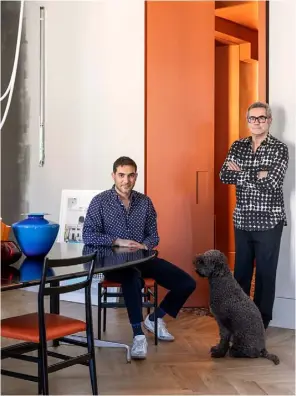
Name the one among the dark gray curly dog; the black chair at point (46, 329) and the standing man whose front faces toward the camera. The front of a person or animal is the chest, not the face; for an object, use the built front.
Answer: the standing man

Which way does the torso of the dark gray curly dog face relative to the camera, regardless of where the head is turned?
to the viewer's left

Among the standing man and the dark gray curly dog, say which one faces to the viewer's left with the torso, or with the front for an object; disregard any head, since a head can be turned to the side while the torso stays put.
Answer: the dark gray curly dog

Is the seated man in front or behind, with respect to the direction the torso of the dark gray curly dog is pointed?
in front

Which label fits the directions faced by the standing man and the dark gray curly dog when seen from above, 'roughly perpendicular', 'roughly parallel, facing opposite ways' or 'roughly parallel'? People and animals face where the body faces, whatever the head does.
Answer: roughly perpendicular

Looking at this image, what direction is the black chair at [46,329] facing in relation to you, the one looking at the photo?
facing away from the viewer and to the left of the viewer

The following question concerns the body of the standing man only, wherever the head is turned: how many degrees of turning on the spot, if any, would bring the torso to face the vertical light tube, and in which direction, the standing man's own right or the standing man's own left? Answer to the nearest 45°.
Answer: approximately 135° to the standing man's own right

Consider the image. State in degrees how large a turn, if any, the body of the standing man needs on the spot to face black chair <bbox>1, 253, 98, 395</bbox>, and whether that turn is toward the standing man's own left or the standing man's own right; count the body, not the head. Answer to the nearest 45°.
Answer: approximately 45° to the standing man's own right

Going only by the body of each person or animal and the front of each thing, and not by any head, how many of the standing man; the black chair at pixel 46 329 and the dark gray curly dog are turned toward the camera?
1

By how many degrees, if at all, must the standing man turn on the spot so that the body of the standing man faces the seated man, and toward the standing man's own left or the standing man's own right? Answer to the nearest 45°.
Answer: approximately 45° to the standing man's own right

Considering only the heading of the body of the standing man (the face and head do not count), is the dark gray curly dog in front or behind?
in front

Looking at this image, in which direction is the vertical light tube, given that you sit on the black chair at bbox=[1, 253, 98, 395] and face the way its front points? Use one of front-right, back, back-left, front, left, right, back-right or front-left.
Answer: front-right
